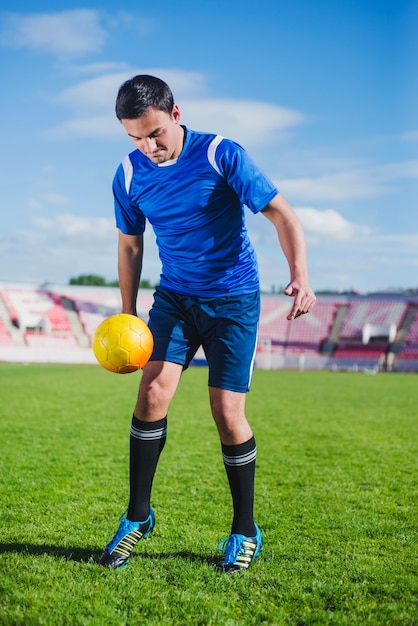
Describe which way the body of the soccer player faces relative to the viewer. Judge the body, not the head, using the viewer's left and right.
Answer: facing the viewer and to the left of the viewer

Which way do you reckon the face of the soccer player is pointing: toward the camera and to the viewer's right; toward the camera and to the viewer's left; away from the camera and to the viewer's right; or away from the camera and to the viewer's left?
toward the camera and to the viewer's left
